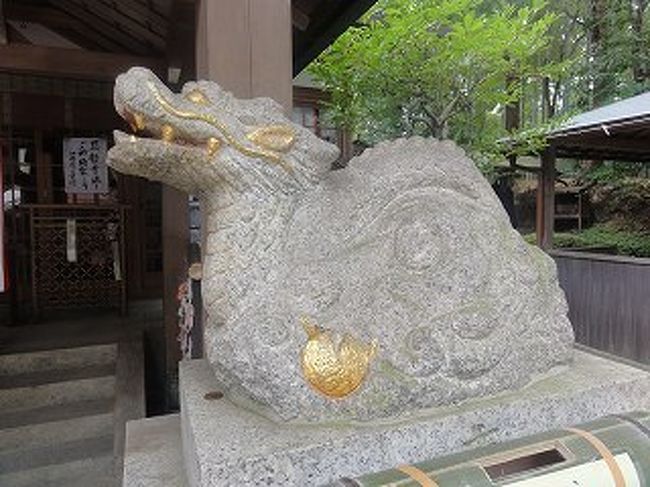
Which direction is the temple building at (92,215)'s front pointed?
toward the camera

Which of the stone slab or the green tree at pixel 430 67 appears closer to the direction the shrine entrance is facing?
the stone slab

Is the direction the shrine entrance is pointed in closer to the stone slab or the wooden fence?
the stone slab

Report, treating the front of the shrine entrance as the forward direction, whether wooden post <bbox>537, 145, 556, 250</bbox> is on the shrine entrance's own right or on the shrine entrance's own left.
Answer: on the shrine entrance's own left

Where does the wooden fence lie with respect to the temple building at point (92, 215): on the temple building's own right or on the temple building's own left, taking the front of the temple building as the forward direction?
on the temple building's own left

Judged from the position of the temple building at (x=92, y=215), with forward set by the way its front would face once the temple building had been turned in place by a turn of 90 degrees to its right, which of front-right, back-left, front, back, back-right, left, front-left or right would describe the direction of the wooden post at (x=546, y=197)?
back

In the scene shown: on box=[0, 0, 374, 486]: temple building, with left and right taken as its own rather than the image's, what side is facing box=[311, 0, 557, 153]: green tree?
left

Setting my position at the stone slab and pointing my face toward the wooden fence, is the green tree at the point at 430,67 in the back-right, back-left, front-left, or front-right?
front-left

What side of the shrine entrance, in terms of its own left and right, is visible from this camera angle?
front

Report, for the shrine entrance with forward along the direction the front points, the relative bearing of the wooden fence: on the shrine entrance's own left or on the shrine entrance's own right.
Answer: on the shrine entrance's own left

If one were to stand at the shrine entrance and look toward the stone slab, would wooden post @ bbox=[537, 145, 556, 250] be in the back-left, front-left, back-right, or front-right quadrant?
front-left
